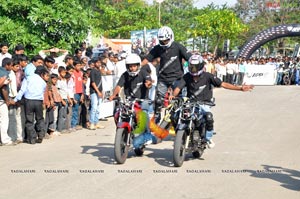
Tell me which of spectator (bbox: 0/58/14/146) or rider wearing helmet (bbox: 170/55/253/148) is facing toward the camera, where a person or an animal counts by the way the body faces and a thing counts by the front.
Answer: the rider wearing helmet

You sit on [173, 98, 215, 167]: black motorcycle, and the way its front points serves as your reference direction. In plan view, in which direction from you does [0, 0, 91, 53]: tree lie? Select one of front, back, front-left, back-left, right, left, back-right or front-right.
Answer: right

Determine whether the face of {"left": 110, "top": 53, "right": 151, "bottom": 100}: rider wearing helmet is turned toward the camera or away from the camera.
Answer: toward the camera

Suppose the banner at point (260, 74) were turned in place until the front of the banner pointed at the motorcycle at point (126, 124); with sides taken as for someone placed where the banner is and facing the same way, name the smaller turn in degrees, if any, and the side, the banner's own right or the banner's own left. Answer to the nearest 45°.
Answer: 0° — it already faces it

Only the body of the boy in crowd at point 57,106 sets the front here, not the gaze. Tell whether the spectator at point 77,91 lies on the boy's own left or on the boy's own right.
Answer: on the boy's own left

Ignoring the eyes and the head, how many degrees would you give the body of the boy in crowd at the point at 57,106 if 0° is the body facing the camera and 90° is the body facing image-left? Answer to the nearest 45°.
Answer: approximately 315°

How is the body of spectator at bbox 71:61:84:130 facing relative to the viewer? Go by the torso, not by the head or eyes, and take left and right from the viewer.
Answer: facing the viewer and to the right of the viewer

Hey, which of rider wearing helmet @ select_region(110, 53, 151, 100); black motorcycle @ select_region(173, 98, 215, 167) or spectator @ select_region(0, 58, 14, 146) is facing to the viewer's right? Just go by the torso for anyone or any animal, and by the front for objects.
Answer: the spectator

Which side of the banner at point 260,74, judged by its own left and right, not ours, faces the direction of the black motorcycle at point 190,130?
front

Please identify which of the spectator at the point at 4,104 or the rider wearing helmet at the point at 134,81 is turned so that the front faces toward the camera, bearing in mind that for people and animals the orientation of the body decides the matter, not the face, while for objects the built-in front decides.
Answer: the rider wearing helmet

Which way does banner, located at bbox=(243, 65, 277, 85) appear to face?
toward the camera
